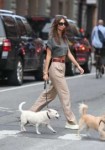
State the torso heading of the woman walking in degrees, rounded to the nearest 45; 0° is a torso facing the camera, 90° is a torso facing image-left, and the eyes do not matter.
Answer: approximately 315°

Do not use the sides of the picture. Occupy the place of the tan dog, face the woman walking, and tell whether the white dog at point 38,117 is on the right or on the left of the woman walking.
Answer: left
